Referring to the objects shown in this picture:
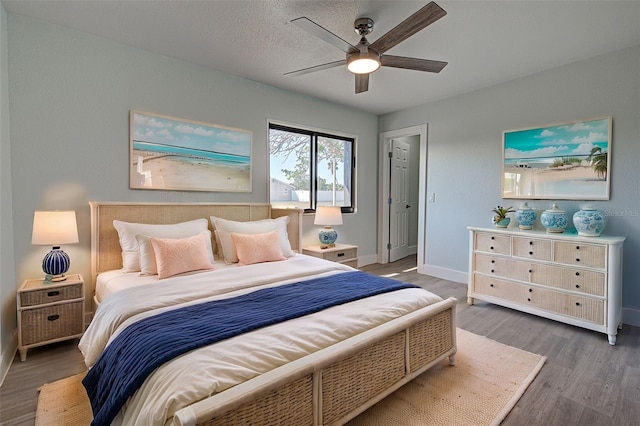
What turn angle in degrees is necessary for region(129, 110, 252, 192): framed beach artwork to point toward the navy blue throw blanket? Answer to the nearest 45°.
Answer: approximately 45° to its right

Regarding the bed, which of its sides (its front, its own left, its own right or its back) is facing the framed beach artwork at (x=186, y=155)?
back

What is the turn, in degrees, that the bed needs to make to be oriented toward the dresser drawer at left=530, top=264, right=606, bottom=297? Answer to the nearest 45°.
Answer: approximately 45° to its left

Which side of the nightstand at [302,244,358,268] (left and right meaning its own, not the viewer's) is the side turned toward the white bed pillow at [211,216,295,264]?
right

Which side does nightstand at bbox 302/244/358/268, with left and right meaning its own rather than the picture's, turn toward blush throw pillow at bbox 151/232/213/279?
right

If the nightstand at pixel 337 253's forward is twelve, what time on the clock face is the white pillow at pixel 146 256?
The white pillow is roughly at 3 o'clock from the nightstand.

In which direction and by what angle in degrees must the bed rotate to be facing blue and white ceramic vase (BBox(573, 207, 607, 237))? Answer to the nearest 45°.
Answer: approximately 45° to its left

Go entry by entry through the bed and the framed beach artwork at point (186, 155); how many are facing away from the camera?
0

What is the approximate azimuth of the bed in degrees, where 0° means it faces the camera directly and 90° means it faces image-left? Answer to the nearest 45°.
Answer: approximately 315°

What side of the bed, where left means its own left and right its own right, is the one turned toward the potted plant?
left
